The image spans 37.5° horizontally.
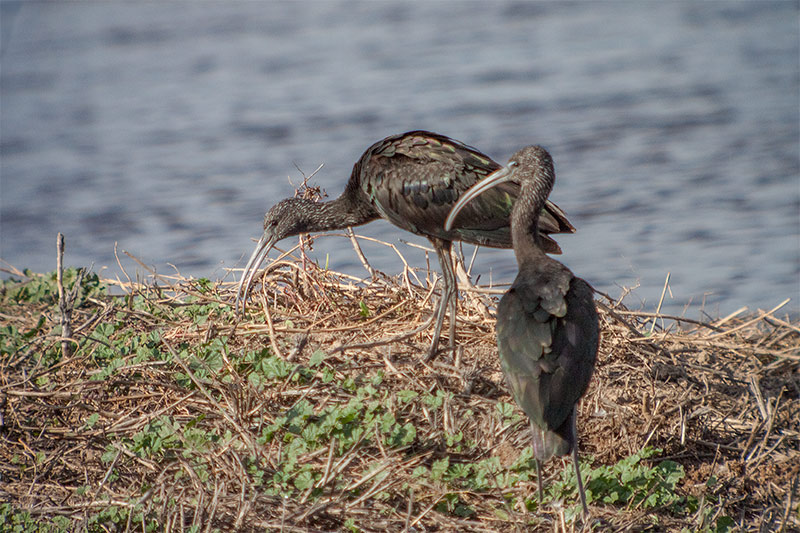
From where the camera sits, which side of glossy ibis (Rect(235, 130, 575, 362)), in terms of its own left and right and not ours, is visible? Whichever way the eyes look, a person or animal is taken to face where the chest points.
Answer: left

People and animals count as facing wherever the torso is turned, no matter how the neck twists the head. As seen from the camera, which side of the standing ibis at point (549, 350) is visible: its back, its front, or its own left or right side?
back
